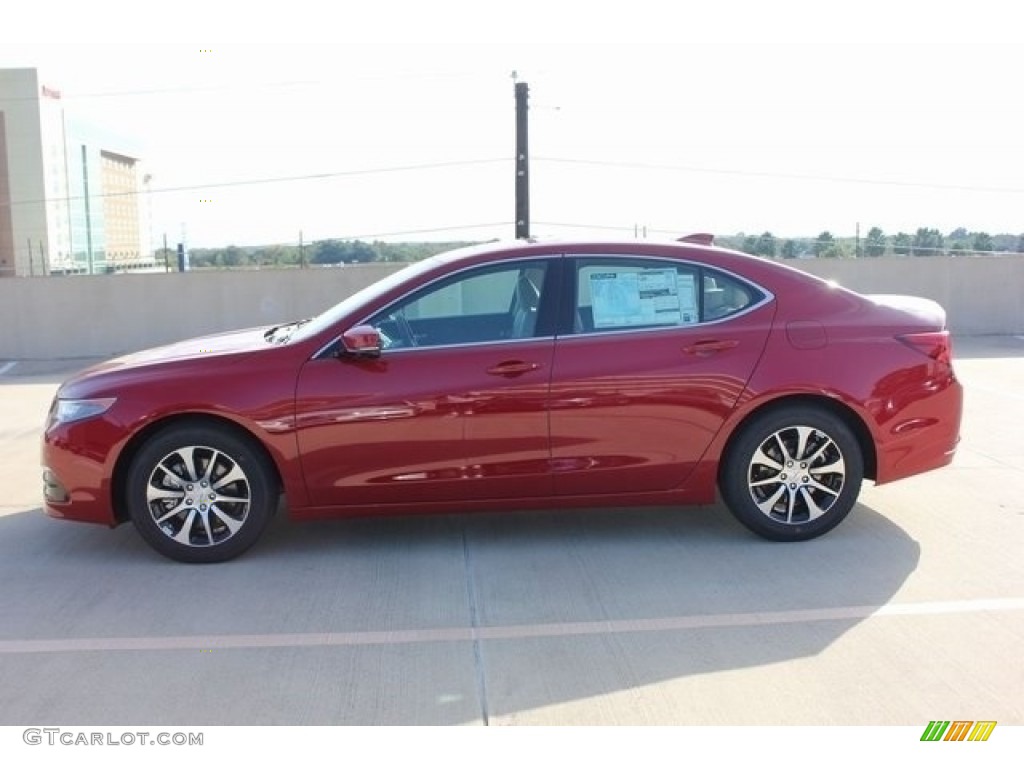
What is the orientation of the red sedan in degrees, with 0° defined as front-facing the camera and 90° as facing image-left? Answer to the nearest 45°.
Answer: approximately 90°

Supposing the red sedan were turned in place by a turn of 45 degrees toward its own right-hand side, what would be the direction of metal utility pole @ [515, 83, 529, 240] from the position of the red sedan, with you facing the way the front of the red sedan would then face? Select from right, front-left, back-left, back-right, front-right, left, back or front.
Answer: front-right
